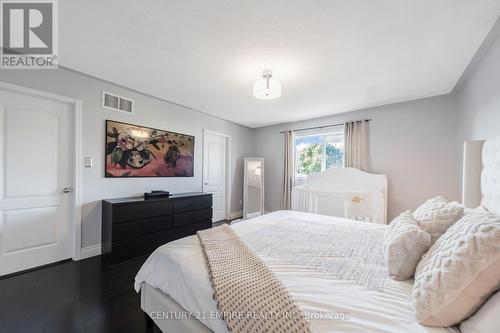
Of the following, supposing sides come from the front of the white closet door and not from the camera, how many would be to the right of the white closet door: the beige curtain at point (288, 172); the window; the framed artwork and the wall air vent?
2

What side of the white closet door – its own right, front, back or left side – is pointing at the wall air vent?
right

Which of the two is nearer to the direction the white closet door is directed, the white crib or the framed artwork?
the white crib

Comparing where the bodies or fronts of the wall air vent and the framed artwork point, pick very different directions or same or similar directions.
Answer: same or similar directions

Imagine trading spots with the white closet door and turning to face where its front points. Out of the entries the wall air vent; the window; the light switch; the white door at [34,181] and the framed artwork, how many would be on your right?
4

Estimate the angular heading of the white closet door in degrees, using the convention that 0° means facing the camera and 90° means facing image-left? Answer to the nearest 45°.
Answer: approximately 315°

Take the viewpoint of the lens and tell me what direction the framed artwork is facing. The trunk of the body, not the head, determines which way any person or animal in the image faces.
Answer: facing the viewer and to the right of the viewer

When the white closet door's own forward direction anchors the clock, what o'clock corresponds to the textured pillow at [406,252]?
The textured pillow is roughly at 1 o'clock from the white closet door.

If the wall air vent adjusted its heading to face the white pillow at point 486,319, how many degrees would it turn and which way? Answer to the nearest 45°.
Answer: approximately 45° to its right

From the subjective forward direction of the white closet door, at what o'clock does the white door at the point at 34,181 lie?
The white door is roughly at 3 o'clock from the white closet door.

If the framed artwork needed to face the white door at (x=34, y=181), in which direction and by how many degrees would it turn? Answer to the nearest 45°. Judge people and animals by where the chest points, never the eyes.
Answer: approximately 135° to its right

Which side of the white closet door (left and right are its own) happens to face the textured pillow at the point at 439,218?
front

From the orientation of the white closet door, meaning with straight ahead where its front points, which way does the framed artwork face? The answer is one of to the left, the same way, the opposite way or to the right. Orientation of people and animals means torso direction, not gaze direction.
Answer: the same way

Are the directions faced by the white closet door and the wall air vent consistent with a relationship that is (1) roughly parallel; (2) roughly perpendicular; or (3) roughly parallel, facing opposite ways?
roughly parallel

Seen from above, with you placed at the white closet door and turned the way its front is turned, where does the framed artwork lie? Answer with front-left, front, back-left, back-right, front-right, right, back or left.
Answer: right

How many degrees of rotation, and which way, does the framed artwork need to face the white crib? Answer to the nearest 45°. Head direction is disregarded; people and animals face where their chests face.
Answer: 0° — it already faces it

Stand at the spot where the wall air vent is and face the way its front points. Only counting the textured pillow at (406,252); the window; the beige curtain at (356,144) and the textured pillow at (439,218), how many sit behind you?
0

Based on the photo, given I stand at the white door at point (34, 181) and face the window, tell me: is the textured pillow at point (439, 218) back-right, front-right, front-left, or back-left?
front-right
